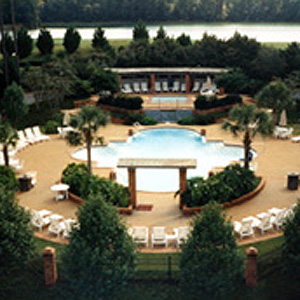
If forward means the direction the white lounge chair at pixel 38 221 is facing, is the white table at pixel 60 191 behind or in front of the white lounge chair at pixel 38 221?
in front

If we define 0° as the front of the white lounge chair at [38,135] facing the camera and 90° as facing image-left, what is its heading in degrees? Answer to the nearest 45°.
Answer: approximately 315°

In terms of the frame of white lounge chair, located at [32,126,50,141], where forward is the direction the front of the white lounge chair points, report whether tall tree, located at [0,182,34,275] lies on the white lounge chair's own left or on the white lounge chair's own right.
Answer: on the white lounge chair's own right

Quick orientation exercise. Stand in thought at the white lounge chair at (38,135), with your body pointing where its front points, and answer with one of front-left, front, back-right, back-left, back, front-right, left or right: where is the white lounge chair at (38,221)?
front-right

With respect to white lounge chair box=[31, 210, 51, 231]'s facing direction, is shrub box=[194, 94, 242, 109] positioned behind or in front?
in front

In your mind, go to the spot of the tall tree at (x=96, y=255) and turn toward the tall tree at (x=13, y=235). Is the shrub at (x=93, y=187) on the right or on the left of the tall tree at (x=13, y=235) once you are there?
right

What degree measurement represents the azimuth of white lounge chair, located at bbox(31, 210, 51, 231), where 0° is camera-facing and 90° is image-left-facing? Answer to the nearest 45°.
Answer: approximately 225°

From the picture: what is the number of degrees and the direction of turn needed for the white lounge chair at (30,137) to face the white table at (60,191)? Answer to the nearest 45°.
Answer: approximately 45° to its right

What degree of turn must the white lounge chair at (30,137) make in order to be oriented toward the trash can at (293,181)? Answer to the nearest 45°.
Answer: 0° — it already faces it

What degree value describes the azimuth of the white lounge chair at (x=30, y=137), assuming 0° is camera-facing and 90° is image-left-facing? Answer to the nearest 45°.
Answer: approximately 315°
